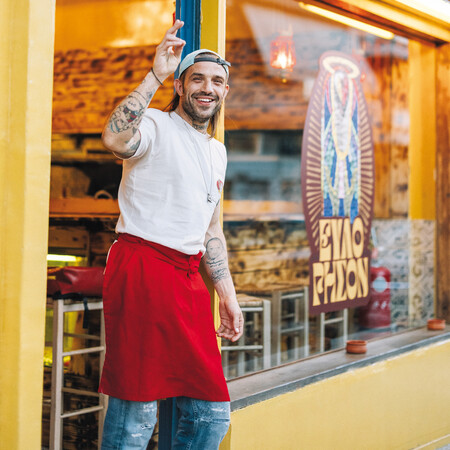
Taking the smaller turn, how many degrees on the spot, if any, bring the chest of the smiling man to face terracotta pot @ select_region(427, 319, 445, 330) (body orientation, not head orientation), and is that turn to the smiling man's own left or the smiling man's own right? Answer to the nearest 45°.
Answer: approximately 90° to the smiling man's own left

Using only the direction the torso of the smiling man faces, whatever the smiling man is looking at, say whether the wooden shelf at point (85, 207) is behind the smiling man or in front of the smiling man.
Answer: behind

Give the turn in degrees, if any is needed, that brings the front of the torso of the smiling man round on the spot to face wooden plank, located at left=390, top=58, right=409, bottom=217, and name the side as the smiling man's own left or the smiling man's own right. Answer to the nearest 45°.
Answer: approximately 90° to the smiling man's own left

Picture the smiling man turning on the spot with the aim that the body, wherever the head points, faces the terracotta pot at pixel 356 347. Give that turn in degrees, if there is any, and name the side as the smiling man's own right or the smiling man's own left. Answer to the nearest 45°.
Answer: approximately 90° to the smiling man's own left

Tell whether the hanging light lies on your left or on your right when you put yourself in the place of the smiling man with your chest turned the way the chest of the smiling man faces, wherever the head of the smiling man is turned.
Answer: on your left

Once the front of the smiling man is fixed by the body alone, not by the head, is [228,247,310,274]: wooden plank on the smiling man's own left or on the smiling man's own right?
on the smiling man's own left

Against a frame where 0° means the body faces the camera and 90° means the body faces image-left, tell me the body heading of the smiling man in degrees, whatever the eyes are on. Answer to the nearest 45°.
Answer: approximately 315°

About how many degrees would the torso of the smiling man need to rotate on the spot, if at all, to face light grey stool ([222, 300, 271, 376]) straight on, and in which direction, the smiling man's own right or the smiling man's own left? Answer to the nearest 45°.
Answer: approximately 135° to the smiling man's own left

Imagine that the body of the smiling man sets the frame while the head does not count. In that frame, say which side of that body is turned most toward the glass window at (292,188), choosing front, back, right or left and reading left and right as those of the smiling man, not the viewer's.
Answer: left
